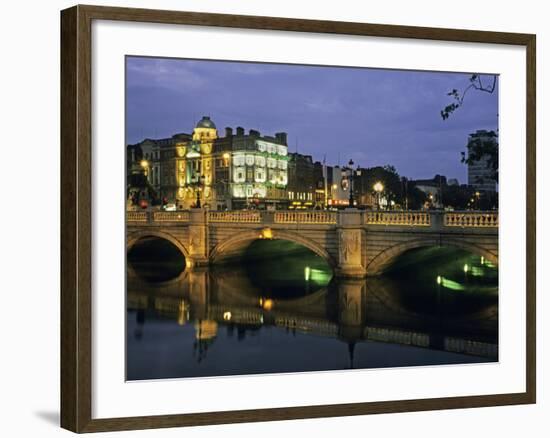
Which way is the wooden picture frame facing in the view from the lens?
facing the viewer and to the right of the viewer
